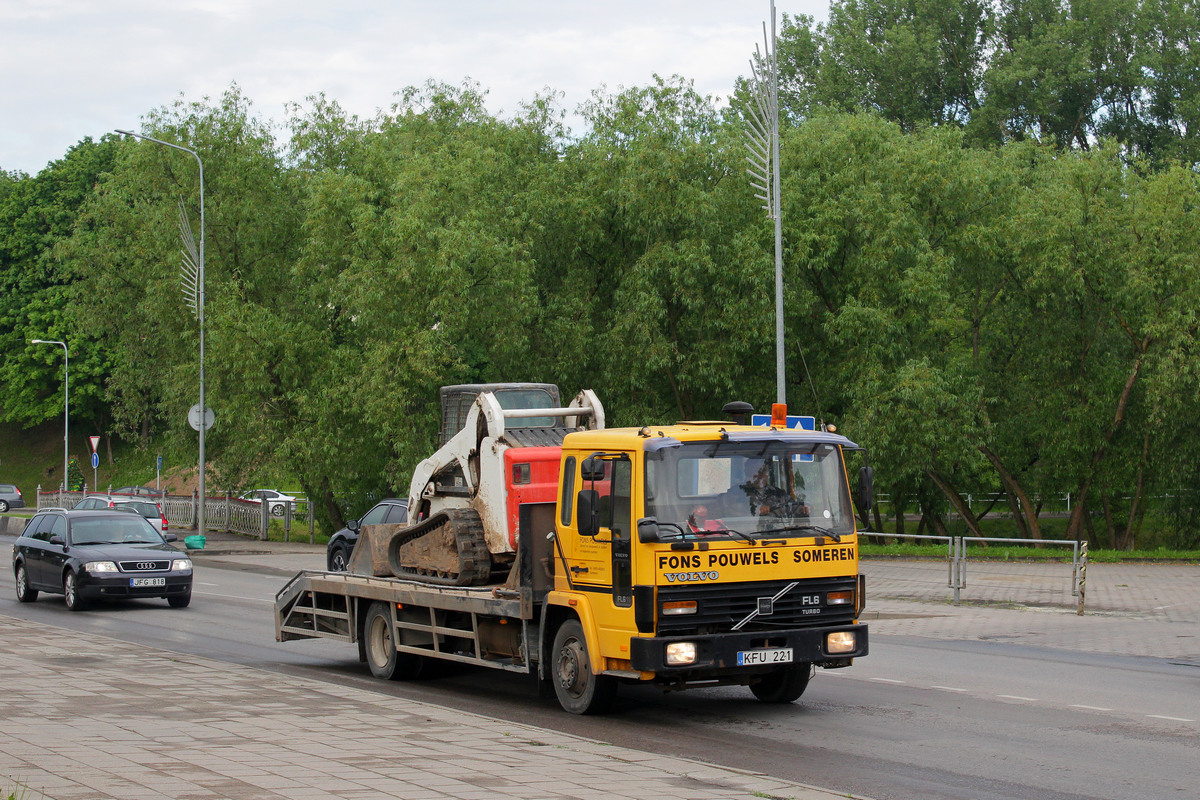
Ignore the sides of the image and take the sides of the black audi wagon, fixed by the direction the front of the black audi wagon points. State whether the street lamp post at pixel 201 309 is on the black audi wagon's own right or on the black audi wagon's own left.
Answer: on the black audi wagon's own left

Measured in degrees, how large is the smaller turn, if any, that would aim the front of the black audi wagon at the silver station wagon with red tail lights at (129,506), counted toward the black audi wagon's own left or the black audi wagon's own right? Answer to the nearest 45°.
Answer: approximately 135° to the black audi wagon's own left

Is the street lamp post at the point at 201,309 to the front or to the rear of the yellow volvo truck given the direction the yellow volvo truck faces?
to the rear

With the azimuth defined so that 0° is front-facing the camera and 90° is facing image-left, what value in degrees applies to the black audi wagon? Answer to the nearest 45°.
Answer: approximately 315°

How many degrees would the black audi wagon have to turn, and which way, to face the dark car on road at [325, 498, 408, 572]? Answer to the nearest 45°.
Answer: approximately 90° to its left

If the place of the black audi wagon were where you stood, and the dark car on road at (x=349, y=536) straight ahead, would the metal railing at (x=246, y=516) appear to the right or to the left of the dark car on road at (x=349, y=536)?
left

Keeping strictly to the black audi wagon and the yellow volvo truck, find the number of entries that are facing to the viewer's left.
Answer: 0

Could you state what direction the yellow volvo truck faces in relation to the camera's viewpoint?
facing the viewer and to the right of the viewer

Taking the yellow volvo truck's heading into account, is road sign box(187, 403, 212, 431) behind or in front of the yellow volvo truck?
behind

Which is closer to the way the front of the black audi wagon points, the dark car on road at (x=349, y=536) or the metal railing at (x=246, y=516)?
the dark car on road

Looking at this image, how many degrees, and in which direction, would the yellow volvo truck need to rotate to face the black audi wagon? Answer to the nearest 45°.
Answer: approximately 180°
